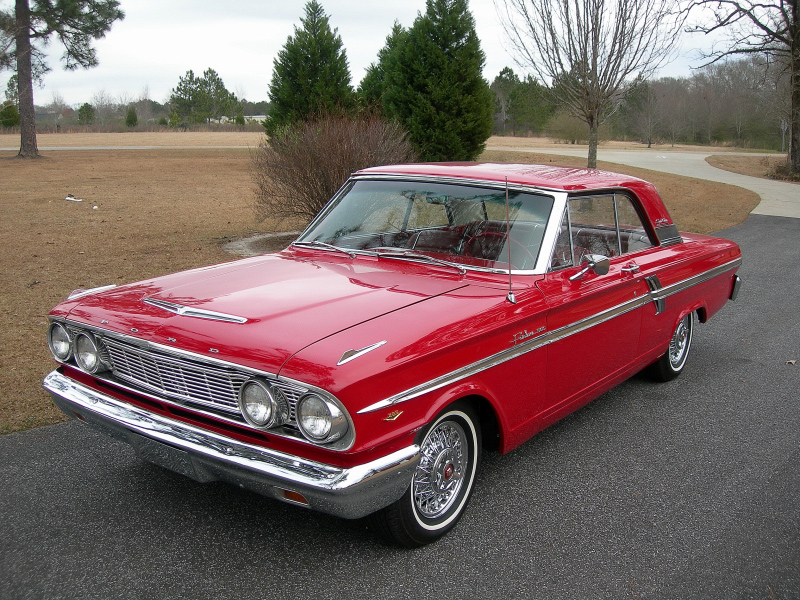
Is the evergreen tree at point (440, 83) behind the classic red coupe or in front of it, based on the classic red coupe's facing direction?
behind

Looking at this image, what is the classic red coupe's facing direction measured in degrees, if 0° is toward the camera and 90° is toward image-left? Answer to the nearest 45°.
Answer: approximately 45°

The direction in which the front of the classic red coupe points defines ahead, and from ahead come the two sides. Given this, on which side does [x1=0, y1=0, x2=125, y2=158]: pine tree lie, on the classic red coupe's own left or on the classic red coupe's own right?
on the classic red coupe's own right

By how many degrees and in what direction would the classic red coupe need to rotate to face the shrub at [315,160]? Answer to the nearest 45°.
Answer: approximately 135° to its right

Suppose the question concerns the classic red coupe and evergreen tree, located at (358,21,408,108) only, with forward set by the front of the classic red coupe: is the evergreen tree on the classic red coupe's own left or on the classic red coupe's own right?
on the classic red coupe's own right

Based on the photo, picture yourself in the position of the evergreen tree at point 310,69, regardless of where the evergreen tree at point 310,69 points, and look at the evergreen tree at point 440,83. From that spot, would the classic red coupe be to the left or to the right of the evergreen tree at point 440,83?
right

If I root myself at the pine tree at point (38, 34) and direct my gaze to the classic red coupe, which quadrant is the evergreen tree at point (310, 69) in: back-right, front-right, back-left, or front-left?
front-left

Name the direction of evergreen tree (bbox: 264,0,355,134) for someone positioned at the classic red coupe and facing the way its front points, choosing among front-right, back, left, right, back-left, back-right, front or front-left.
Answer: back-right
